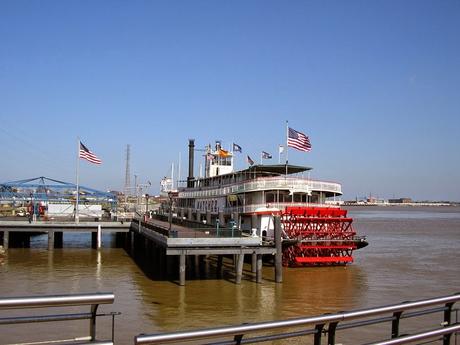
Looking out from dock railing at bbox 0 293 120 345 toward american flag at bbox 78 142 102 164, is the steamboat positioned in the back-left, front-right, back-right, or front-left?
front-right

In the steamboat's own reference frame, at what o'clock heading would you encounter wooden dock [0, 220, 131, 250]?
The wooden dock is roughly at 11 o'clock from the steamboat.

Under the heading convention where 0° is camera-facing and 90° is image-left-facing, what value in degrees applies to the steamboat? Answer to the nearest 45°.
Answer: approximately 135°

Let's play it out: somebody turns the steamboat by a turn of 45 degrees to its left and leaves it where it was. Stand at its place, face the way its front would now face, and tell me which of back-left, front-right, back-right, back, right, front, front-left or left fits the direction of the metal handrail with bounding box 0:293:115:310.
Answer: left

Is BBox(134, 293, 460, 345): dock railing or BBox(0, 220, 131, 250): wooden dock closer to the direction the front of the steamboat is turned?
the wooden dock

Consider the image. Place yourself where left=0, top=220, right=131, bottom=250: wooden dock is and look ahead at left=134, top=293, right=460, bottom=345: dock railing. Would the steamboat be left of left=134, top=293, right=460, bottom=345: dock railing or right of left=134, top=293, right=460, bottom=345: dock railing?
left

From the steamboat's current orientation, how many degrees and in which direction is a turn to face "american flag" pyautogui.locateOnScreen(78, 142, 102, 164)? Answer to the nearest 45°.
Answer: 0° — it already faces it

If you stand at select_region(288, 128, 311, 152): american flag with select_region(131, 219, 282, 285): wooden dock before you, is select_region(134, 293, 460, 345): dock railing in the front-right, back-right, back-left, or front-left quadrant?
front-left

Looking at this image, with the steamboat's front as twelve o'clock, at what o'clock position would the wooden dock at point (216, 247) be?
The wooden dock is roughly at 8 o'clock from the steamboat.

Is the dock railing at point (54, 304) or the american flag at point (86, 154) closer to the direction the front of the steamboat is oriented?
the american flag

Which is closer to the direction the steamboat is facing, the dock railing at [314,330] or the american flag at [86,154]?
the american flag

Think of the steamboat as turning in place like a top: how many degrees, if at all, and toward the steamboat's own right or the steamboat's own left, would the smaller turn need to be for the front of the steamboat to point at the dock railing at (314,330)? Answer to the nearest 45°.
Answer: approximately 135° to the steamboat's own left

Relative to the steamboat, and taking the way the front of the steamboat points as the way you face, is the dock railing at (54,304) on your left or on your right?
on your left
